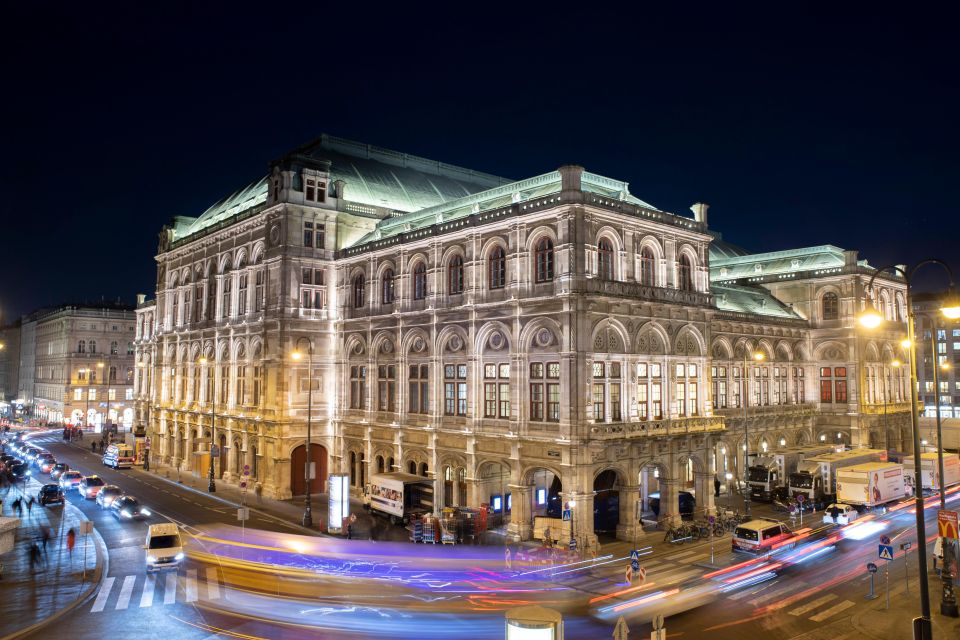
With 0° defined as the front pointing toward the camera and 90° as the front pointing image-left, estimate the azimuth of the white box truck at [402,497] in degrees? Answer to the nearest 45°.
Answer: approximately 135°

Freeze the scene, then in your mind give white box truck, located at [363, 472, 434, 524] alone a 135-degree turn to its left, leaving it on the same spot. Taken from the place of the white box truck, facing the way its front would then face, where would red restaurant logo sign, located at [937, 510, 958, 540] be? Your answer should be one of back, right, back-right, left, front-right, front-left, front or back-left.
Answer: front-left

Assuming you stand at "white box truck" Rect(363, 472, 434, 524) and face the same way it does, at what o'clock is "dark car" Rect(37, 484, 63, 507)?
The dark car is roughly at 11 o'clock from the white box truck.

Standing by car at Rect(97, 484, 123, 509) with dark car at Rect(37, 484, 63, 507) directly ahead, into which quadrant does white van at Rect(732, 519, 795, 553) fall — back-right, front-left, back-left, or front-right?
back-left

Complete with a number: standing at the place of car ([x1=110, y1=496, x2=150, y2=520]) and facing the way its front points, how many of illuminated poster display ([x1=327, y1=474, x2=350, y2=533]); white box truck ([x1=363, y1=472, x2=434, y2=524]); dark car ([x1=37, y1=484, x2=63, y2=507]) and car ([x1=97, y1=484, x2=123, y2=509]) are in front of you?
2

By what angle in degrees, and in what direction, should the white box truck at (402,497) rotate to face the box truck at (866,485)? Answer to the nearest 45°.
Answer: approximately 135° to its right
